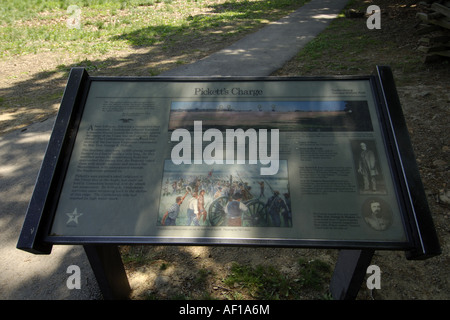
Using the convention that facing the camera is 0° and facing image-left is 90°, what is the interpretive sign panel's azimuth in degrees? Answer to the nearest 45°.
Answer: approximately 0°
